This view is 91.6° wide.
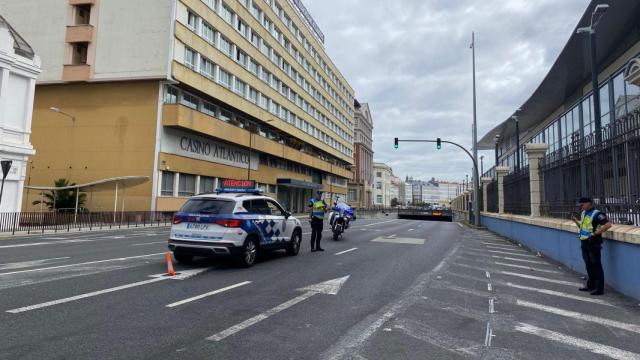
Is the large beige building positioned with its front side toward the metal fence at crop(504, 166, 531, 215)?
yes

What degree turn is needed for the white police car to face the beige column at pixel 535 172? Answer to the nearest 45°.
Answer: approximately 45° to its right

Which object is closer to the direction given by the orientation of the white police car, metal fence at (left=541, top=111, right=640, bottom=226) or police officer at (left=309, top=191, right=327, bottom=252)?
the police officer

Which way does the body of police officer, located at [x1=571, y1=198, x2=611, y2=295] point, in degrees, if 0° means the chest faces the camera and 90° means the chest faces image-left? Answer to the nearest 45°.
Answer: approximately 45°

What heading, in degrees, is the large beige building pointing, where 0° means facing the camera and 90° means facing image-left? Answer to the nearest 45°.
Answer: approximately 315°

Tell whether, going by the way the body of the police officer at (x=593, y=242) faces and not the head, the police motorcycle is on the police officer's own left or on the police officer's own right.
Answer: on the police officer's own right

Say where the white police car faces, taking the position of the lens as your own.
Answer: facing away from the viewer and to the right of the viewer
